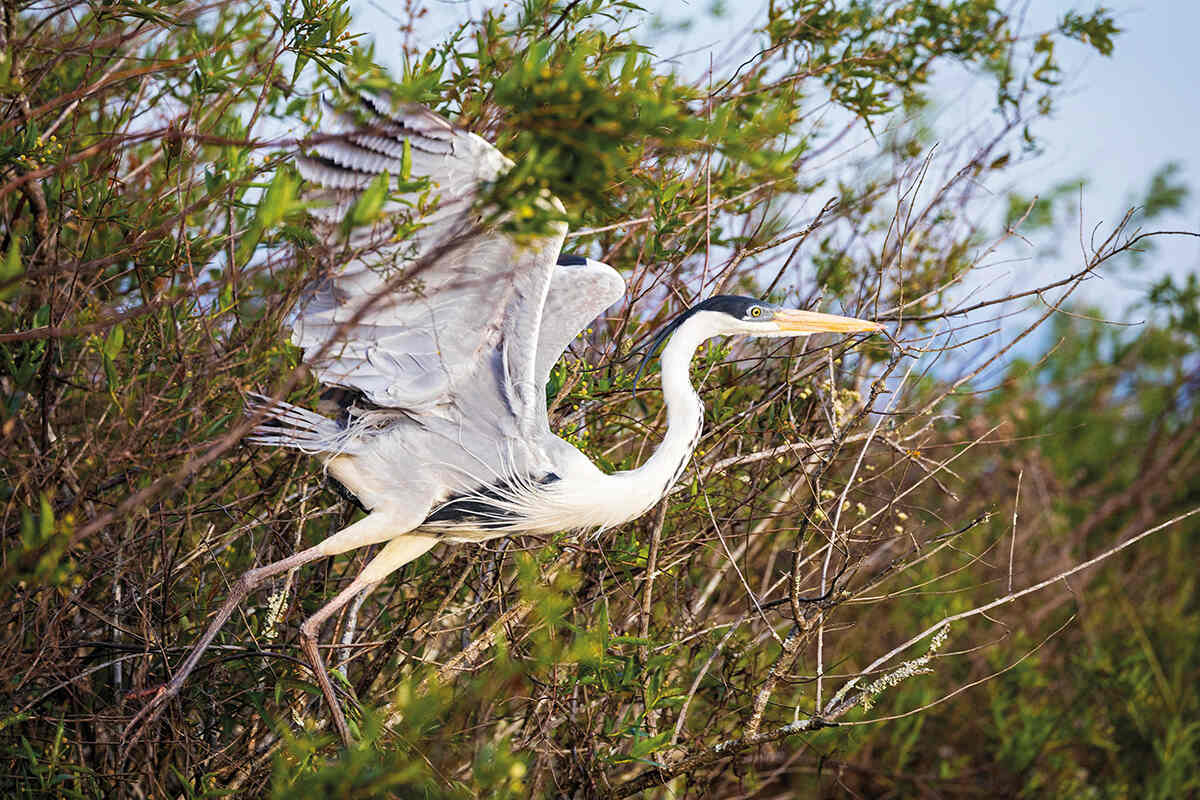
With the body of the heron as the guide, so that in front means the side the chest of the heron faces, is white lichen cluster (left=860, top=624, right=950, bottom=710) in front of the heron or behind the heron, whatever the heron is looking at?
in front

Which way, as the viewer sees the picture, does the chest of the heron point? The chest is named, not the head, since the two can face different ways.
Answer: to the viewer's right
